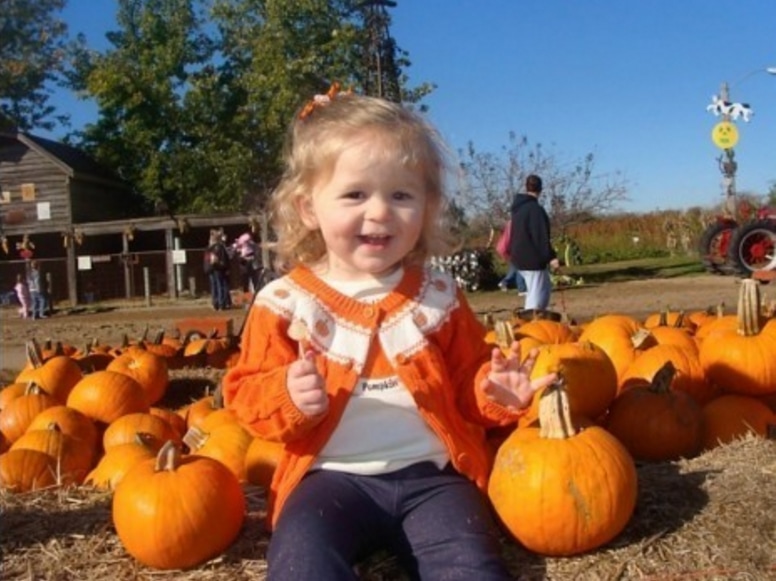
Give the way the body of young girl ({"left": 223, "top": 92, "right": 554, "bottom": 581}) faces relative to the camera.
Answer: toward the camera

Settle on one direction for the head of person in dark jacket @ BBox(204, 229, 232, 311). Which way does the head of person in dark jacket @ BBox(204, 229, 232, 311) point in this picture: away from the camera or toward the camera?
toward the camera

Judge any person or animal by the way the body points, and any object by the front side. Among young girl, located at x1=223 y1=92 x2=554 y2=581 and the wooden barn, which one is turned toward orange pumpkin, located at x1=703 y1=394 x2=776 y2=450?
the wooden barn

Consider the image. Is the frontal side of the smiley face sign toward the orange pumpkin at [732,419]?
yes

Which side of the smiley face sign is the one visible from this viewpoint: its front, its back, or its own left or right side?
front

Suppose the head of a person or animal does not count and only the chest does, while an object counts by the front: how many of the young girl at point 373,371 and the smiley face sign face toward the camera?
2

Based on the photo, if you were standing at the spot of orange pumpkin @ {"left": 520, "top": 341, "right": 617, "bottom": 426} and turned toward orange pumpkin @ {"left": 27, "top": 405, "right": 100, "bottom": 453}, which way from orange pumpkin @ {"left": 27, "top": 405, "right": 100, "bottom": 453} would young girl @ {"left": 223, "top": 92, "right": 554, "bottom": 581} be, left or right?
left

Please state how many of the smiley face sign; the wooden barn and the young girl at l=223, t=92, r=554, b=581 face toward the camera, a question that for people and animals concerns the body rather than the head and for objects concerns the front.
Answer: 3

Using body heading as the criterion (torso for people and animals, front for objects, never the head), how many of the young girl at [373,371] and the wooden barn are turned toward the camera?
2

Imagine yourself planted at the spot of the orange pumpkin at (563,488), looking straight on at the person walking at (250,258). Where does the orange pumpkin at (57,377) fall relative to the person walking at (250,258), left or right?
left

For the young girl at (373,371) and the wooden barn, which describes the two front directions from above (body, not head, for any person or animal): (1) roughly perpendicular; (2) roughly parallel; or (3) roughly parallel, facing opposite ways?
roughly parallel

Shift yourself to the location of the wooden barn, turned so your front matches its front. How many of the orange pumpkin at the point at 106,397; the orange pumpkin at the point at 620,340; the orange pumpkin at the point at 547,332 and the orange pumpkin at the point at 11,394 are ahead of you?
4

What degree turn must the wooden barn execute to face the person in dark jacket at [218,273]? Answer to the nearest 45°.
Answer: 0° — it already faces them

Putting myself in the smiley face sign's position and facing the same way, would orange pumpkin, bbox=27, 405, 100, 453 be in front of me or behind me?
in front

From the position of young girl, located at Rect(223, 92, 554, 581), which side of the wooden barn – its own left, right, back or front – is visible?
front

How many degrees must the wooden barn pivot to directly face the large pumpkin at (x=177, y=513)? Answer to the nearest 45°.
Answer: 0° — it already faces it

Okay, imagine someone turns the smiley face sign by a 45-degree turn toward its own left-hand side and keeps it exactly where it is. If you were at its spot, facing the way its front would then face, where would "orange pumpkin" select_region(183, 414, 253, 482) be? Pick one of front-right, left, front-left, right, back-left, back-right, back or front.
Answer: front-right
